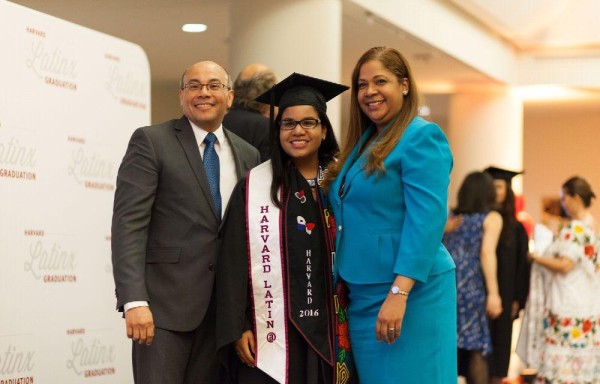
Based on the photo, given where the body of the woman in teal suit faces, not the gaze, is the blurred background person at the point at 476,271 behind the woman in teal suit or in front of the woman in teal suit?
behind

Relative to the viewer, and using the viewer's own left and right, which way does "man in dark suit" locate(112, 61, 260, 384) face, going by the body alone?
facing the viewer and to the right of the viewer

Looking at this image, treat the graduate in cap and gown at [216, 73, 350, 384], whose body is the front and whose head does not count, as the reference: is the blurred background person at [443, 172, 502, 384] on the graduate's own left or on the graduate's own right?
on the graduate's own left

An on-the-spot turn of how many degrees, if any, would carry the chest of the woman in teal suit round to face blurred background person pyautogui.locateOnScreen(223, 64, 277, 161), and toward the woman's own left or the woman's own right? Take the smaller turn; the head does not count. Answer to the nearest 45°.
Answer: approximately 90° to the woman's own right

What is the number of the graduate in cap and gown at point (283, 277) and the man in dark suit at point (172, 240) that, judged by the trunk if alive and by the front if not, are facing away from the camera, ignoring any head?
0

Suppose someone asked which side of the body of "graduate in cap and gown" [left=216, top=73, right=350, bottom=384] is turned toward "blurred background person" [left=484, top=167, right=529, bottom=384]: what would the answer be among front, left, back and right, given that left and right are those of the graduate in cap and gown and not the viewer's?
back

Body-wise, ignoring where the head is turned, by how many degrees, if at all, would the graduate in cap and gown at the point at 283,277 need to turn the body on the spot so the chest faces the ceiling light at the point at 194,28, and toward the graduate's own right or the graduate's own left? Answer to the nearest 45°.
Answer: approximately 135° to the graduate's own left
